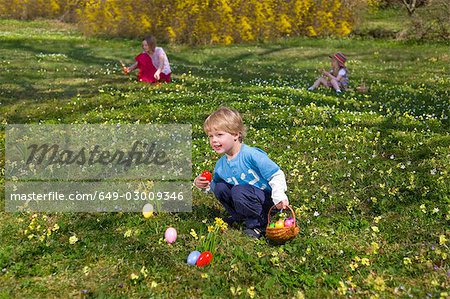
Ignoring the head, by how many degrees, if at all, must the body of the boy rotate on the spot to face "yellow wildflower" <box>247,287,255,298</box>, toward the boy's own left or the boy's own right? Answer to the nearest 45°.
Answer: approximately 45° to the boy's own left

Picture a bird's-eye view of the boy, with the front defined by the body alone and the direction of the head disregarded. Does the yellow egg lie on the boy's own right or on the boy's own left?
on the boy's own right

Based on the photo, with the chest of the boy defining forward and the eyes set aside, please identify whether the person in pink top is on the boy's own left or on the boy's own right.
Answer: on the boy's own right

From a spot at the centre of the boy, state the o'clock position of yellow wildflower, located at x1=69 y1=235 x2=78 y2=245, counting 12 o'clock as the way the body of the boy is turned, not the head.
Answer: The yellow wildflower is roughly at 1 o'clock from the boy.

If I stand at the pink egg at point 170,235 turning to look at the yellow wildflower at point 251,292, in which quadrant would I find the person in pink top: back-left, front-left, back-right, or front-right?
back-left

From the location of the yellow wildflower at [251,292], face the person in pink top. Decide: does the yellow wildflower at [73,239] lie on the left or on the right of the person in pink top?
left

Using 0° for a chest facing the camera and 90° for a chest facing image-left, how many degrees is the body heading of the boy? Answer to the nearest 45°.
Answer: approximately 45°

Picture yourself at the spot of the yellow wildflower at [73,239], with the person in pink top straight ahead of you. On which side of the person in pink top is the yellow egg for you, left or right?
right

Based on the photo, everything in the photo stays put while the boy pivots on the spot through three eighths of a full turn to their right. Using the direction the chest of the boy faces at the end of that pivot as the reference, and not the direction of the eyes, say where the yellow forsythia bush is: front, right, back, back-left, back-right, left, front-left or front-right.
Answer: front
